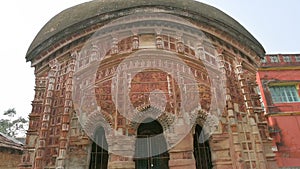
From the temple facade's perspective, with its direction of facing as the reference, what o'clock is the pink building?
The pink building is roughly at 8 o'clock from the temple facade.

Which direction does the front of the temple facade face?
toward the camera
